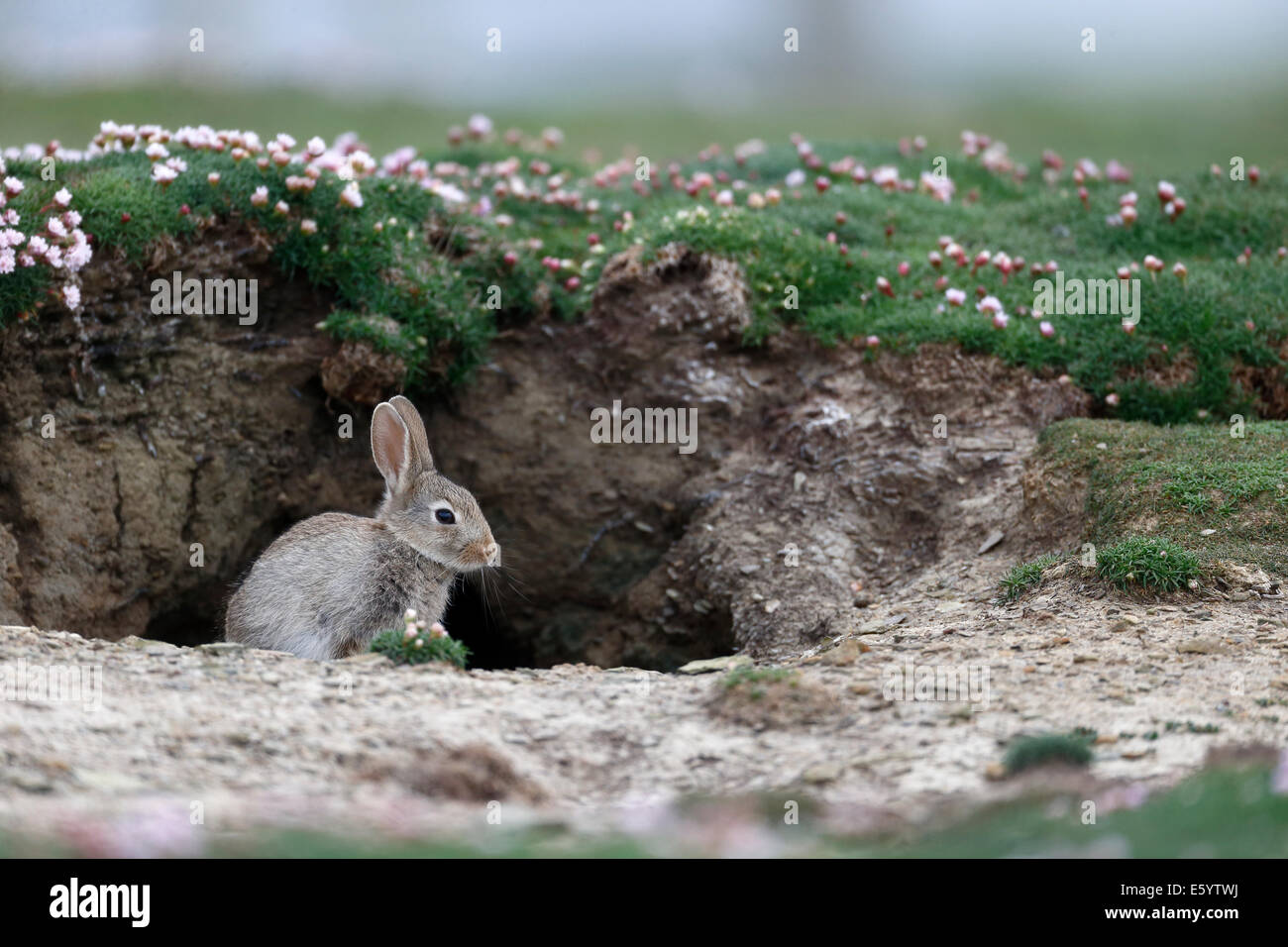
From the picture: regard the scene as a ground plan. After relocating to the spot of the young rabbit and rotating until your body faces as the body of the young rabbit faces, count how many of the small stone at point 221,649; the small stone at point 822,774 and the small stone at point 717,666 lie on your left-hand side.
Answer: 0

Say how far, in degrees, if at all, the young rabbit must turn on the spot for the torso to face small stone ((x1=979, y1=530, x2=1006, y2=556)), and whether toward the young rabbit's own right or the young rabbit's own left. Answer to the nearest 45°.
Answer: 0° — it already faces it

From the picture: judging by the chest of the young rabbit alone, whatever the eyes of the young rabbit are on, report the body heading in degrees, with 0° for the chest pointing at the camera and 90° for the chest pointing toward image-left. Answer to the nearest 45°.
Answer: approximately 270°

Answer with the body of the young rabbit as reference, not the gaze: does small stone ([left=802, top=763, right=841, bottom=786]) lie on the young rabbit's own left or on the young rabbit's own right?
on the young rabbit's own right

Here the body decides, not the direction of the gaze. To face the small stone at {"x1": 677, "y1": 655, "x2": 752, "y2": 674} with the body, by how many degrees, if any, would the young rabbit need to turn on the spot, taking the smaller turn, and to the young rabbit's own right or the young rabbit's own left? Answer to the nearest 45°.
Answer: approximately 45° to the young rabbit's own right

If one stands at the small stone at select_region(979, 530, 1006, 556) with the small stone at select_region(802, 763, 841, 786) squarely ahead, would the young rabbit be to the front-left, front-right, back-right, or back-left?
front-right

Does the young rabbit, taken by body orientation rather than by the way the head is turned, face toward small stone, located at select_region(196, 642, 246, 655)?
no

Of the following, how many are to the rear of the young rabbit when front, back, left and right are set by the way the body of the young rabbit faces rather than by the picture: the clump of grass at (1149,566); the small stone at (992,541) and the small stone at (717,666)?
0

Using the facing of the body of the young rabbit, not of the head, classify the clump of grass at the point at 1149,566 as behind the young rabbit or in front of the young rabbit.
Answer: in front

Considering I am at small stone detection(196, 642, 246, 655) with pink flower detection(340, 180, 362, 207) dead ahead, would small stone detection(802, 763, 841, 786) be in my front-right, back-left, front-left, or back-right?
back-right

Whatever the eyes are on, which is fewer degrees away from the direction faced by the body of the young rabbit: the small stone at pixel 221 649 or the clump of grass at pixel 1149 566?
the clump of grass

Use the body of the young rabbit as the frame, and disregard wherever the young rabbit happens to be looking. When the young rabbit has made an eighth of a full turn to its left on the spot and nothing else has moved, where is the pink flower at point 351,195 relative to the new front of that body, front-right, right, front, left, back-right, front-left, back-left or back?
front-left
